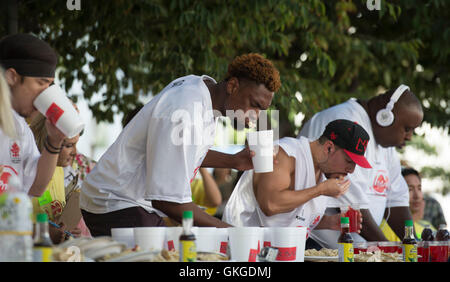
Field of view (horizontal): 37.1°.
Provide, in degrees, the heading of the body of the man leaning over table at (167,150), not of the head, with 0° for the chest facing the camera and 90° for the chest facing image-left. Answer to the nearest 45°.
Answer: approximately 270°

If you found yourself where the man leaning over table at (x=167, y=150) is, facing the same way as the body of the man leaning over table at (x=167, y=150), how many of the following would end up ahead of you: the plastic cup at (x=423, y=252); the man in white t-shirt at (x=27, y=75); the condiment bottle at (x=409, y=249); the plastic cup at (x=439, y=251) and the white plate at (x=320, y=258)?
4

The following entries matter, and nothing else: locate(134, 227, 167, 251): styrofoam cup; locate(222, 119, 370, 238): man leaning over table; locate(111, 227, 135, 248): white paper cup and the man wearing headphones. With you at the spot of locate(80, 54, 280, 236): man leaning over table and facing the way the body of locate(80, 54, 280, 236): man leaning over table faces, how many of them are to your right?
2

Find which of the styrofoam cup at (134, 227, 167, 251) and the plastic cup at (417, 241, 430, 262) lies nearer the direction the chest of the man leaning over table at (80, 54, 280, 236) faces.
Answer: the plastic cup

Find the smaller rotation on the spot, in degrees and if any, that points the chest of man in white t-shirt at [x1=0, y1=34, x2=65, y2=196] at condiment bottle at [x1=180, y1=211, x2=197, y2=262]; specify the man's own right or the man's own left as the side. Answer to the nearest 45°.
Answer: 0° — they already face it
